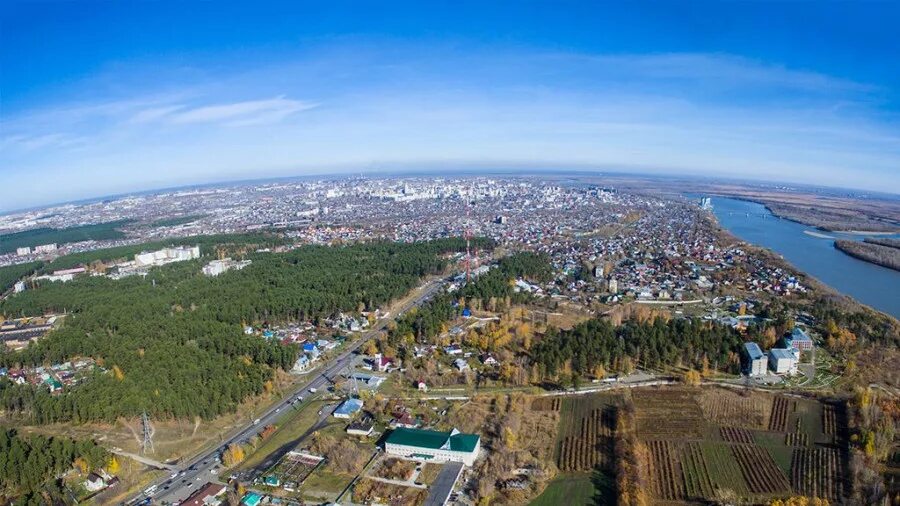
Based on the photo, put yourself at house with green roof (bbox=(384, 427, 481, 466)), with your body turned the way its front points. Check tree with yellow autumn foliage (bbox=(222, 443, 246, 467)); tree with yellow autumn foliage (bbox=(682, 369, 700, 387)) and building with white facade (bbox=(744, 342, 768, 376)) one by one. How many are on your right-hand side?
1

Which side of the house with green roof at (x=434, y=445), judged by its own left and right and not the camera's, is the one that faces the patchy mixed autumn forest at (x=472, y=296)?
back

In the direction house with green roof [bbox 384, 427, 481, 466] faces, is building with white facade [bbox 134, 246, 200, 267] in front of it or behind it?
behind

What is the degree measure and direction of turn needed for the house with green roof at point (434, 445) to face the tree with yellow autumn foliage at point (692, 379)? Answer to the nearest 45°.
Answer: approximately 135° to its left

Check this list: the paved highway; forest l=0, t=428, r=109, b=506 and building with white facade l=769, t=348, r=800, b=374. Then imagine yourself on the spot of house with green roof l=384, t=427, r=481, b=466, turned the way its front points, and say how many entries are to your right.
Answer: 2

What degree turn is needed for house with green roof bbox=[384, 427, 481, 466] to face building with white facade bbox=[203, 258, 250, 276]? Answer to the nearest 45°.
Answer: approximately 135° to its right

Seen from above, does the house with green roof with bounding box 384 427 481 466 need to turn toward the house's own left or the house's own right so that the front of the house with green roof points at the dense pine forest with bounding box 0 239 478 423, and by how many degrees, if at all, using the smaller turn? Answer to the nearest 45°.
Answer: approximately 135° to the house's own right

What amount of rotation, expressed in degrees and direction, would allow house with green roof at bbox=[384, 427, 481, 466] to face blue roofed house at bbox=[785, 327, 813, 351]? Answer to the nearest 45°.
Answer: approximately 135° to its left

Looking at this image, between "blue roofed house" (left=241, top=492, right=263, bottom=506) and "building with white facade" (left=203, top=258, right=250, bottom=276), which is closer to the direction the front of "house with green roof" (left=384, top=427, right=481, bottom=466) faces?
the blue roofed house

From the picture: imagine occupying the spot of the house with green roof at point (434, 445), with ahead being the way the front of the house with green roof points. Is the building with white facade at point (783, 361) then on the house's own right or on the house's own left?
on the house's own left

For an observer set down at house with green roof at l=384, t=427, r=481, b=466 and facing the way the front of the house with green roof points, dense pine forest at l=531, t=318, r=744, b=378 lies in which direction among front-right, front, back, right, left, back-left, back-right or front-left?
back-left

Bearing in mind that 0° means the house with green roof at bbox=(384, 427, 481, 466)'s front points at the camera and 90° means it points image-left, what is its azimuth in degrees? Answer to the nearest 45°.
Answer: approximately 0°

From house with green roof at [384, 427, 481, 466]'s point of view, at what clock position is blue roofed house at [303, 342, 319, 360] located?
The blue roofed house is roughly at 5 o'clock from the house with green roof.
